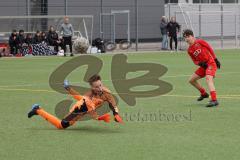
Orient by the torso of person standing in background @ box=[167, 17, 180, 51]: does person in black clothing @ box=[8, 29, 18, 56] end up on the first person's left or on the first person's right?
on the first person's right

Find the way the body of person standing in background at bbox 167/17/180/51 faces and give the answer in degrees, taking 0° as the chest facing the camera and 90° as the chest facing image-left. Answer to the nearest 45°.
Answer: approximately 0°

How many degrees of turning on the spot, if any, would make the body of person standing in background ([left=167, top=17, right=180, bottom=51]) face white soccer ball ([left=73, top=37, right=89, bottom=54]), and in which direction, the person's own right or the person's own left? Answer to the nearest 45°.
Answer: approximately 45° to the person's own right
